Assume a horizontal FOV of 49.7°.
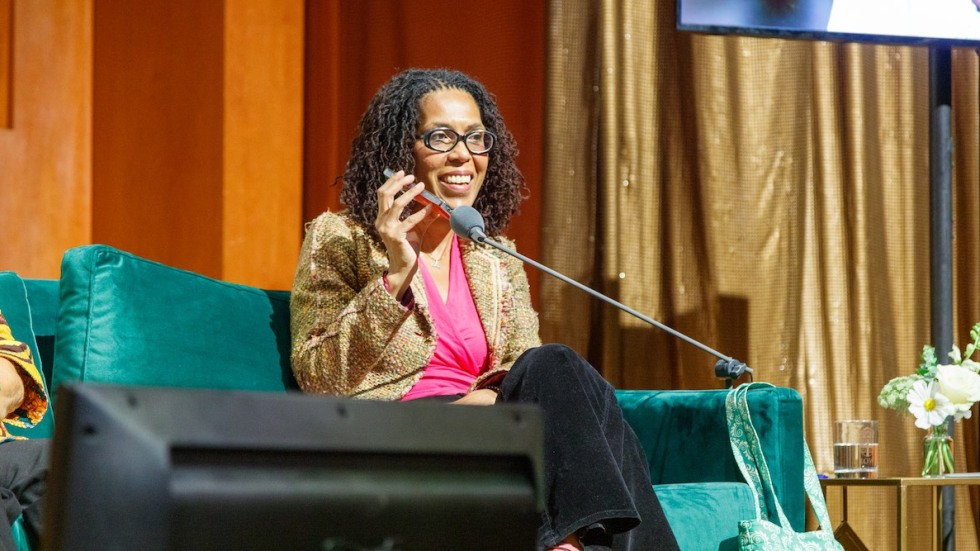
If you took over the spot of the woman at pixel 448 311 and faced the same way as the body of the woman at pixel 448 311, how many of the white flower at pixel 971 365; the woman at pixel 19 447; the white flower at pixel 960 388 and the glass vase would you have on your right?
1

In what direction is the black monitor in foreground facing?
away from the camera

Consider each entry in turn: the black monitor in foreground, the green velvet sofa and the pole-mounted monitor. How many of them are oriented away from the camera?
1

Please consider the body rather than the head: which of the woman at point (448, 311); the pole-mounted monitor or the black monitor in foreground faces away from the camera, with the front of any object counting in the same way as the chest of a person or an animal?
the black monitor in foreground

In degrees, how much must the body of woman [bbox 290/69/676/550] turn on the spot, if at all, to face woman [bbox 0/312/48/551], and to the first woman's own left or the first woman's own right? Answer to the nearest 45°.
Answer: approximately 90° to the first woman's own right

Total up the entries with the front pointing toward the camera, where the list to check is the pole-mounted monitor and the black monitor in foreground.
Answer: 1

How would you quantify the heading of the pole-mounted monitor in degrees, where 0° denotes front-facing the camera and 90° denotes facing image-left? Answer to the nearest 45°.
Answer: approximately 0°

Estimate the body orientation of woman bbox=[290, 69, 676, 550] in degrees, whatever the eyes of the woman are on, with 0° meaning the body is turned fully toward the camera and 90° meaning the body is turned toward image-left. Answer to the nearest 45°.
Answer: approximately 315°

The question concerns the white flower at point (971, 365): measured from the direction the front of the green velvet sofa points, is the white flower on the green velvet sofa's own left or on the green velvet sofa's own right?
on the green velvet sofa's own left
